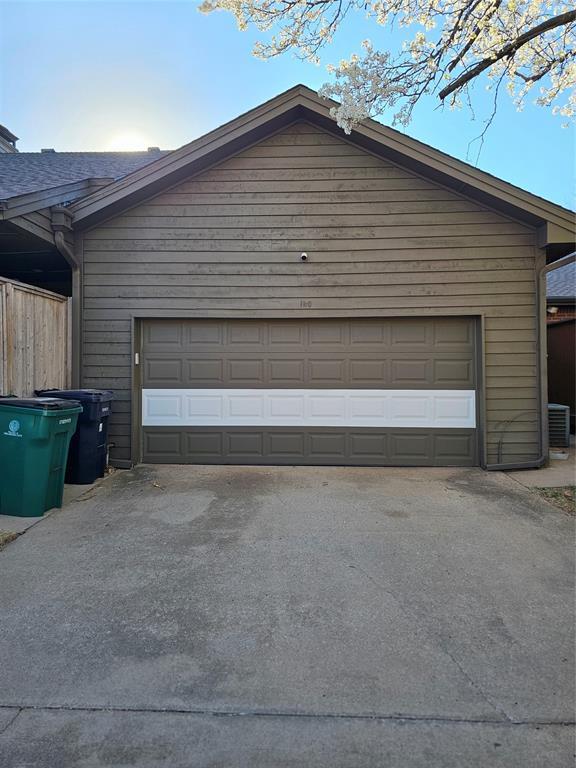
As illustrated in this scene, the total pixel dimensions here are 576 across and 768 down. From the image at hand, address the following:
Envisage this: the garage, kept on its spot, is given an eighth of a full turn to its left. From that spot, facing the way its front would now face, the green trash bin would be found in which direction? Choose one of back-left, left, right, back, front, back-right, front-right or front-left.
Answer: right

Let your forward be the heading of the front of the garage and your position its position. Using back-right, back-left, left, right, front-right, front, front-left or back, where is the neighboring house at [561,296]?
back-left

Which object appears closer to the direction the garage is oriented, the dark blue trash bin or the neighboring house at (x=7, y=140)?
the dark blue trash bin

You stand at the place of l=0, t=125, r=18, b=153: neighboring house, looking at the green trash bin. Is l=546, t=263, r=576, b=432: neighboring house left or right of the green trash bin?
left

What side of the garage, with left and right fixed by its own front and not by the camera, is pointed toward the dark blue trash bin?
right

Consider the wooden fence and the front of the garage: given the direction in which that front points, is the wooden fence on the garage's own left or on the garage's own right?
on the garage's own right

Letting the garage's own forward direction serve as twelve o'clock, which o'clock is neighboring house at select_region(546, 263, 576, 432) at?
The neighboring house is roughly at 8 o'clock from the garage.

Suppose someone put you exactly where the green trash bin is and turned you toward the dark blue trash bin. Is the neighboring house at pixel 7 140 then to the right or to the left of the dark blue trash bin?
left

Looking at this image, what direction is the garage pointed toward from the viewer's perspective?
toward the camera

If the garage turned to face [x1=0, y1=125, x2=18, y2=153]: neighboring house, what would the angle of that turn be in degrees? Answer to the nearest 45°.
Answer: approximately 135° to its right
